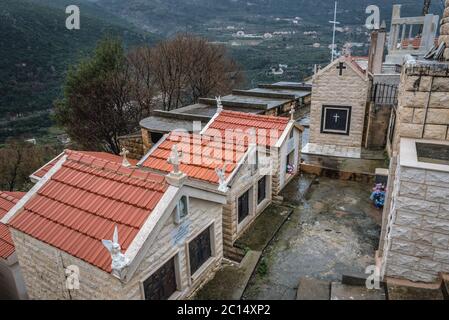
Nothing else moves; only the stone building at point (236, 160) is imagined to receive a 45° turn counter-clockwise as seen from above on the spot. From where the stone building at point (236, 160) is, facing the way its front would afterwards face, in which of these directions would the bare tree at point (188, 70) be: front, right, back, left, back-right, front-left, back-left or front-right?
left

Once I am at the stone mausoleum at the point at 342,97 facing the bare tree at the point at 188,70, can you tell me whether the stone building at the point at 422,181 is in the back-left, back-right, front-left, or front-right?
back-left

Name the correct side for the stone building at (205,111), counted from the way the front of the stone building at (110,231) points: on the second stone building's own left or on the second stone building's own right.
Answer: on the second stone building's own left

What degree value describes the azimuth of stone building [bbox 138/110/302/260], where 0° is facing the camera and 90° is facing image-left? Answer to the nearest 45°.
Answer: approximately 315°

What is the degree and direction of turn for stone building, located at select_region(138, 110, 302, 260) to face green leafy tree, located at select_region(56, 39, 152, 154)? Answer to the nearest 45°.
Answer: approximately 180°

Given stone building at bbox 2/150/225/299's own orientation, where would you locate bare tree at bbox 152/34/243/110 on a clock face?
The bare tree is roughly at 8 o'clock from the stone building.

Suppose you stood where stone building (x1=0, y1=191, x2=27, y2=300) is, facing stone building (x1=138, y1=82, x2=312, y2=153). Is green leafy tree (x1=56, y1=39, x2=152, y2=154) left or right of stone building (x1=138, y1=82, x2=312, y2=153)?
left

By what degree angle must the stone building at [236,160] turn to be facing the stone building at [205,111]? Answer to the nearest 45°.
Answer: approximately 135° to its left

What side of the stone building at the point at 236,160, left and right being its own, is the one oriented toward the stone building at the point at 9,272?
right

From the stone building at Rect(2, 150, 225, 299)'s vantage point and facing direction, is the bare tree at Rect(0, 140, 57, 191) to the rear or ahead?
to the rear

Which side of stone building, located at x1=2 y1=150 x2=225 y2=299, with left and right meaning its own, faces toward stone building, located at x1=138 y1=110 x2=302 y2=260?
left

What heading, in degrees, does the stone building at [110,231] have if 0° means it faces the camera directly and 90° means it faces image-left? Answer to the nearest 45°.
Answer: approximately 315°
